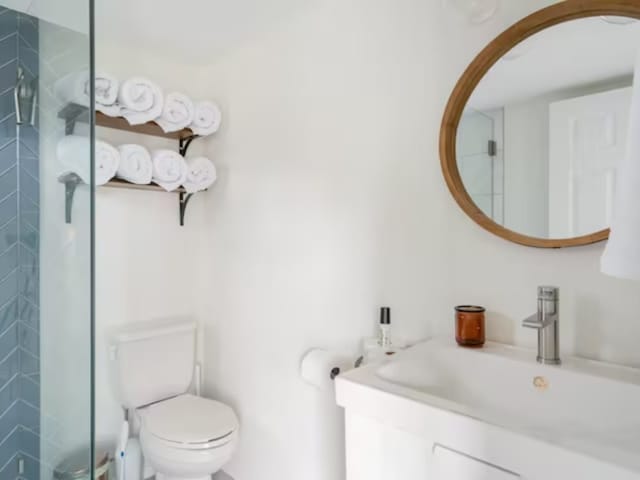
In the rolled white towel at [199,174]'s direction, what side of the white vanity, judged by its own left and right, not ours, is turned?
right

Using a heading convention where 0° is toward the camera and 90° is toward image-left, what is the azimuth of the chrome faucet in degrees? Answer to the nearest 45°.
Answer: approximately 45°

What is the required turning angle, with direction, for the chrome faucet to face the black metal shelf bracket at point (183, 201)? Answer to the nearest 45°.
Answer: approximately 45° to its right

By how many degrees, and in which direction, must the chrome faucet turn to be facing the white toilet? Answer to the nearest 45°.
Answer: approximately 45° to its right

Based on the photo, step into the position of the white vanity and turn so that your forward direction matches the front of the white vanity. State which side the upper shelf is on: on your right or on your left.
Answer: on your right

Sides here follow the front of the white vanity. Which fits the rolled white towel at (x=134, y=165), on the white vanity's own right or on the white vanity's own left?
on the white vanity's own right
